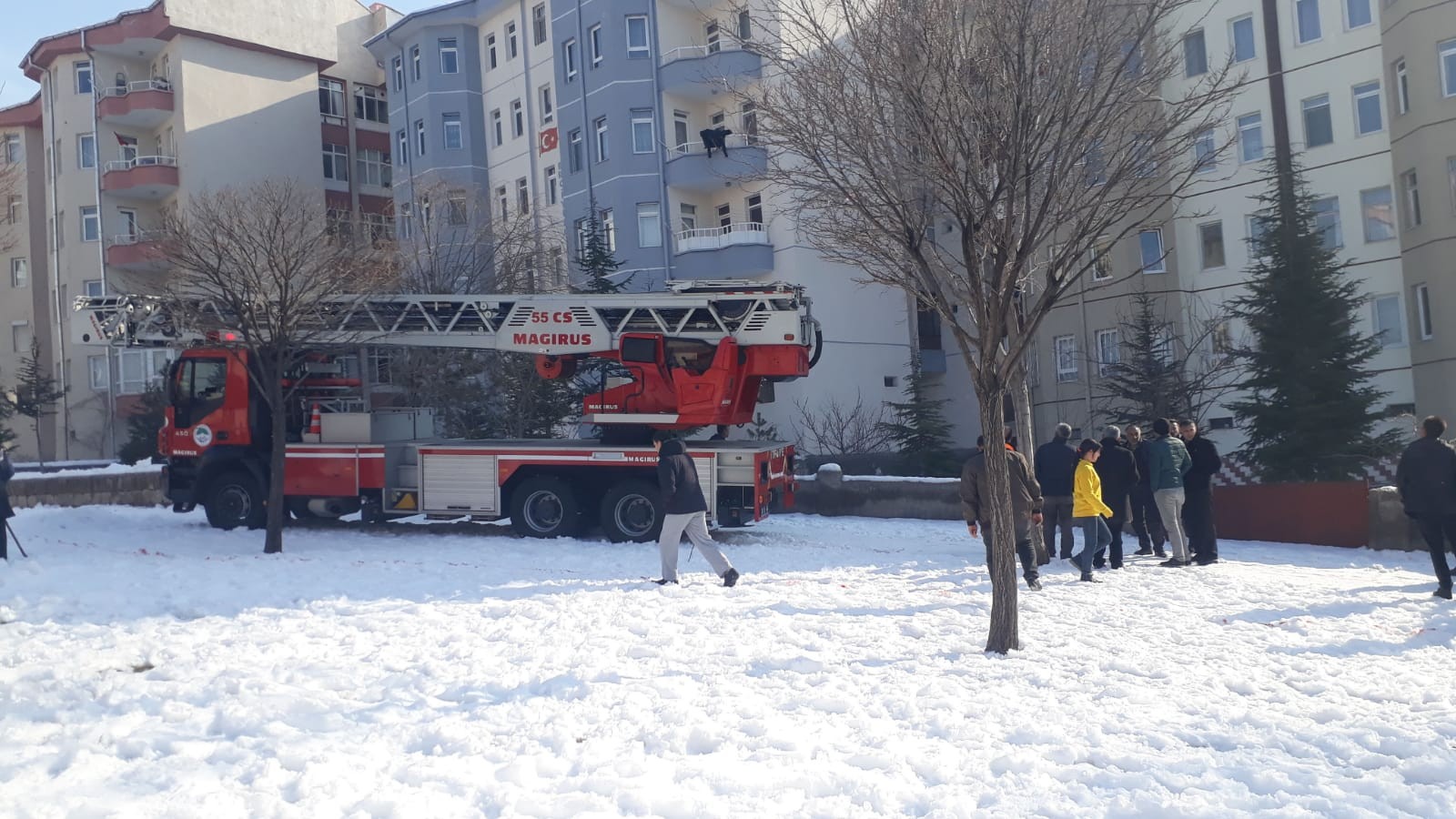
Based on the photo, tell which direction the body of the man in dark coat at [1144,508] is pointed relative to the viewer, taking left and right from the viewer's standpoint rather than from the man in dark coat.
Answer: facing the viewer and to the left of the viewer

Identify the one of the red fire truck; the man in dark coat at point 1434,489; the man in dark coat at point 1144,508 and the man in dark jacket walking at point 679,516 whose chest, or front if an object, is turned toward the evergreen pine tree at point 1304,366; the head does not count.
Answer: the man in dark coat at point 1434,489

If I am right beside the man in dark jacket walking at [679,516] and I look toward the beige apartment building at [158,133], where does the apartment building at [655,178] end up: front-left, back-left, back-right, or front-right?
front-right

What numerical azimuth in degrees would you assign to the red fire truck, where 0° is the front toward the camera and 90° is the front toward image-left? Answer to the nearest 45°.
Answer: approximately 90°
